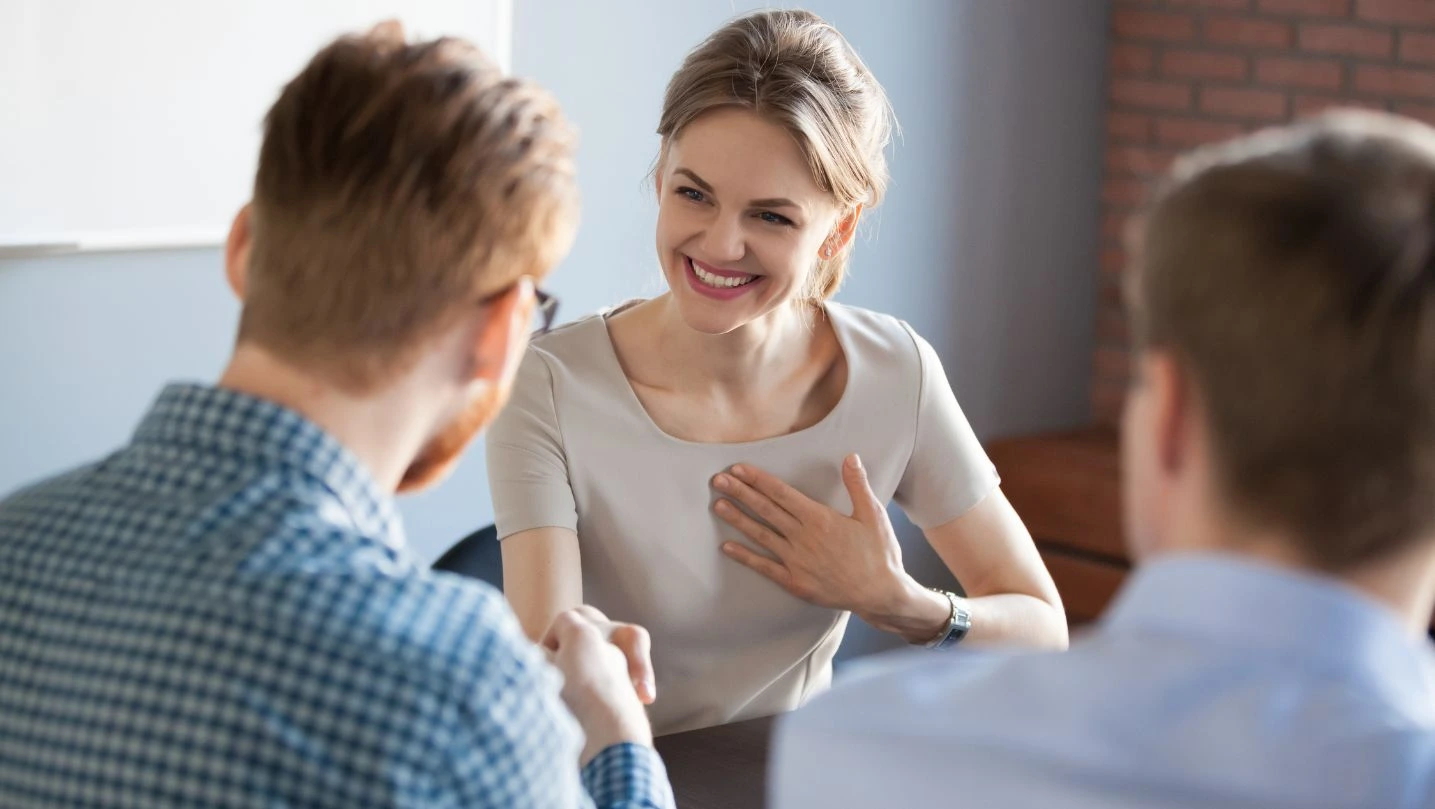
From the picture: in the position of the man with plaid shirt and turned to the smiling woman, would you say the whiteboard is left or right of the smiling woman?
left

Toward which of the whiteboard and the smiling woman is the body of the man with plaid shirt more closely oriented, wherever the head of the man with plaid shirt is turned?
the smiling woman

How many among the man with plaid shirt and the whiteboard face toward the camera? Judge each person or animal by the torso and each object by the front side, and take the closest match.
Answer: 1

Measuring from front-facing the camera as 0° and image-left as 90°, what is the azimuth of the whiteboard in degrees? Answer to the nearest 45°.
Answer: approximately 0°

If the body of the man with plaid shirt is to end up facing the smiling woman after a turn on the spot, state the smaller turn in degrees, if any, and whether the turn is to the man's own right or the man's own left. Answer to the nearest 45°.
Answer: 0° — they already face them

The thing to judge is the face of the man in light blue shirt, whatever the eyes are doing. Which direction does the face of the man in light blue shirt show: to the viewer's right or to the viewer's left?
to the viewer's left

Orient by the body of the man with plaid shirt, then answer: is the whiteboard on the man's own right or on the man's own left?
on the man's own left

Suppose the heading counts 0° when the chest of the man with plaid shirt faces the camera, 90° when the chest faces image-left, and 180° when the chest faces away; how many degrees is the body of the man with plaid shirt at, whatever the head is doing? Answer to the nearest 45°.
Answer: approximately 225°

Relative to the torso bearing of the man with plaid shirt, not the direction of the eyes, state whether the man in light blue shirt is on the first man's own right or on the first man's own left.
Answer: on the first man's own right

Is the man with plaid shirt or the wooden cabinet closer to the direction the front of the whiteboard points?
the man with plaid shirt

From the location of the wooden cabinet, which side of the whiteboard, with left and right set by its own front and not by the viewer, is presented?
left

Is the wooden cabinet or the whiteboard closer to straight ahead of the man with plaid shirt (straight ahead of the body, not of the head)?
the wooden cabinet
